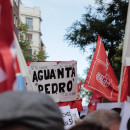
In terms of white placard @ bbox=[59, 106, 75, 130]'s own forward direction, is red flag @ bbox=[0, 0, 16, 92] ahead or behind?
ahead

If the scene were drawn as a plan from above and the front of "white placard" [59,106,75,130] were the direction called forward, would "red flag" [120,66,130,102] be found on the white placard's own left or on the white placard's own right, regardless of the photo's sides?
on the white placard's own left

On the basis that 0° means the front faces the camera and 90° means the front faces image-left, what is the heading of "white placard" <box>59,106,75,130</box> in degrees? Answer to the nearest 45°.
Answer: approximately 0°

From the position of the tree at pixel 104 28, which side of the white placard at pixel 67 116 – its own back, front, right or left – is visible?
back

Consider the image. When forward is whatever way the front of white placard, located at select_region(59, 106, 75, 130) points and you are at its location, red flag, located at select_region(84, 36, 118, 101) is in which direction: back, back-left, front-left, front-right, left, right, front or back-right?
back-left

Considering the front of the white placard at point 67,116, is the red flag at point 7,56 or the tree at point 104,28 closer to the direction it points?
the red flag

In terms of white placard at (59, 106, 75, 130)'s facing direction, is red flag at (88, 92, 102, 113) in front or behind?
behind

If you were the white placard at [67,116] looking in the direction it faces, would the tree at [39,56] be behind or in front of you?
behind
